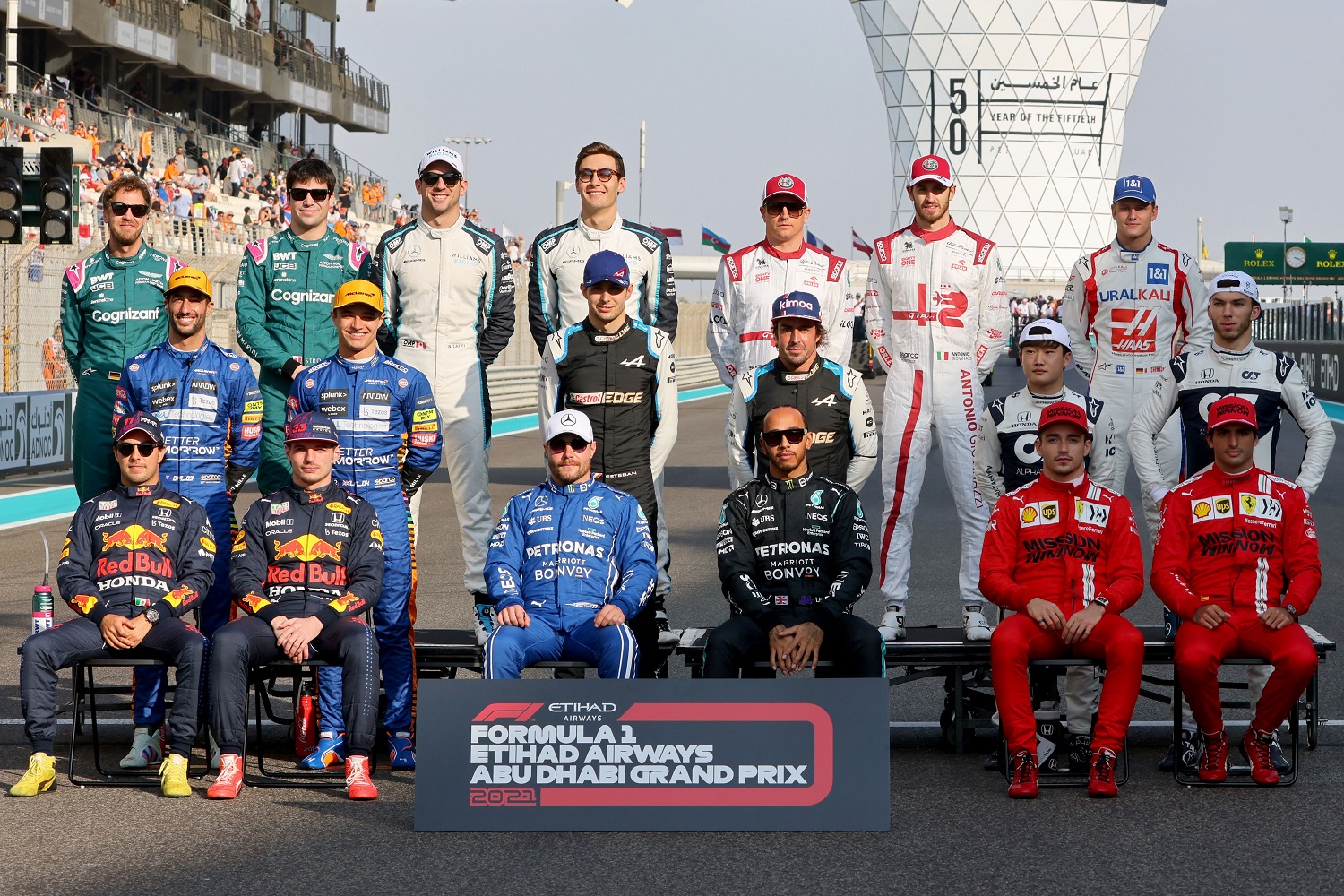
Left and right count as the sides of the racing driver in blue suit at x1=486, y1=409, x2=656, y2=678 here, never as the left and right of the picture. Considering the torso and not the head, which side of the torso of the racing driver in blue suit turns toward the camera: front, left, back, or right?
front

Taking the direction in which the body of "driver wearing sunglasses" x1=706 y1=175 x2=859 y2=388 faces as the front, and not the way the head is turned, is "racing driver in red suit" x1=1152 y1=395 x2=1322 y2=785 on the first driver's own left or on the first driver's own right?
on the first driver's own left

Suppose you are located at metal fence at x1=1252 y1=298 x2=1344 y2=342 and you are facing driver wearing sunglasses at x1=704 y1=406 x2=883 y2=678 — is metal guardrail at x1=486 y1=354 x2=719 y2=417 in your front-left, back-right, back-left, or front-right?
front-right

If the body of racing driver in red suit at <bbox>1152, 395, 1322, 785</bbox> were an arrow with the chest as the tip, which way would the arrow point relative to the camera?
toward the camera

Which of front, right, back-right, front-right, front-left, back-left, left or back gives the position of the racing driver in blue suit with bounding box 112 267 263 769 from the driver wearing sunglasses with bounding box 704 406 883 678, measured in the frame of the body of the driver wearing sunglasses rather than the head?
right

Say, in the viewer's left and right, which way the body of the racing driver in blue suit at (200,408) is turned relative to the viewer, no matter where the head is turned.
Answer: facing the viewer
